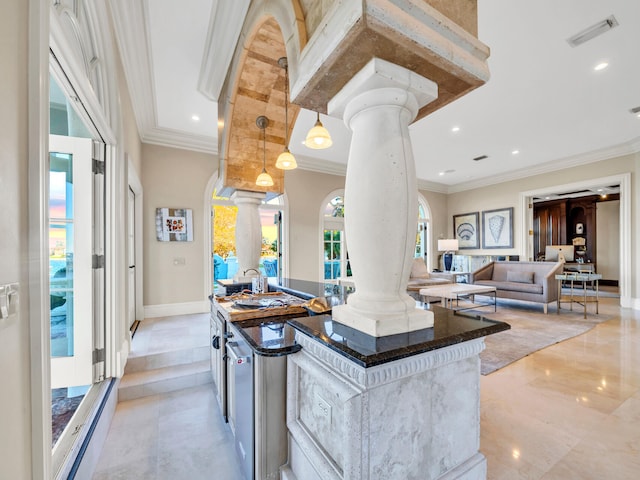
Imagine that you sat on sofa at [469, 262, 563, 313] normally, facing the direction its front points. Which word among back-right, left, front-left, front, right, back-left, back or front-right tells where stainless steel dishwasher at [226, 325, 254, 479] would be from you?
front-left

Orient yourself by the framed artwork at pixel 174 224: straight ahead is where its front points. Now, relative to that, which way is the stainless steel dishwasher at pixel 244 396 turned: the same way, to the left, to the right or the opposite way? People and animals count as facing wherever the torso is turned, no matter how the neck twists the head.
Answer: to the right

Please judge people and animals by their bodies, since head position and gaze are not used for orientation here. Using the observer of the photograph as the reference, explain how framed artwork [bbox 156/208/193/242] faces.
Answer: facing the viewer

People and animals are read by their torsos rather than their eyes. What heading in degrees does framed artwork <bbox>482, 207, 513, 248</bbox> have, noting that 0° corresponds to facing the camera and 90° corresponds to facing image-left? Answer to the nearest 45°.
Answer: approximately 45°

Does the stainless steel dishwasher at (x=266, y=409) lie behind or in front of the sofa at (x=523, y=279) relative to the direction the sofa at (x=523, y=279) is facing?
in front

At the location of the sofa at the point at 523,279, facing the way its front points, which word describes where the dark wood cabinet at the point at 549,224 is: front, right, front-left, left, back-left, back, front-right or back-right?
back-right

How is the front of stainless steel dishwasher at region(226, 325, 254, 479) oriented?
to the viewer's left

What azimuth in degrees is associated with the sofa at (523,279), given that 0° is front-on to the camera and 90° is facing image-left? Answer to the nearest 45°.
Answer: approximately 45°

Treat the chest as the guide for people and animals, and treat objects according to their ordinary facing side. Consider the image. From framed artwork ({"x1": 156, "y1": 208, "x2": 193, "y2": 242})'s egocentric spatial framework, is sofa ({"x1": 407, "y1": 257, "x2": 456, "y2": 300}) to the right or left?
on its left

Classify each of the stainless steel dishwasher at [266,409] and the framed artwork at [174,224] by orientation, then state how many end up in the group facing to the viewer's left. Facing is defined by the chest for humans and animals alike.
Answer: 1

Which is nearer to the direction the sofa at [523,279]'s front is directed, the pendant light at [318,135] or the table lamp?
the pendant light

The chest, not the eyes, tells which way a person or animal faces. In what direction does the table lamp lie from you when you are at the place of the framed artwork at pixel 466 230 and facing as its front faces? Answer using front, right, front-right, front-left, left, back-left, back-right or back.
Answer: front

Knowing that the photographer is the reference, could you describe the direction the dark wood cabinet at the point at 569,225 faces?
facing the viewer and to the left of the viewer
